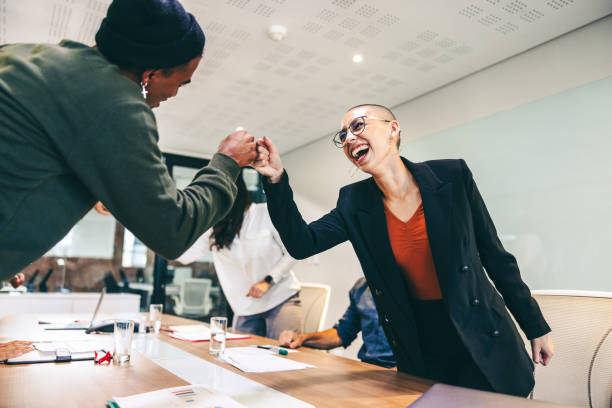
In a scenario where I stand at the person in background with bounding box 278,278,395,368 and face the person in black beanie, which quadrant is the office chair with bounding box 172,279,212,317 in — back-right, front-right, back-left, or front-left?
back-right

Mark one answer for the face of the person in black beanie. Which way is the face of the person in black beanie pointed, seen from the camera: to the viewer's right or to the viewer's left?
to the viewer's right

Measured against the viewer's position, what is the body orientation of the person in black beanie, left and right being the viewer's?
facing away from the viewer and to the right of the viewer

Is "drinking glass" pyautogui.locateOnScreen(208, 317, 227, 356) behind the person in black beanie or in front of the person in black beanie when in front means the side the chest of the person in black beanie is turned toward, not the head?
in front

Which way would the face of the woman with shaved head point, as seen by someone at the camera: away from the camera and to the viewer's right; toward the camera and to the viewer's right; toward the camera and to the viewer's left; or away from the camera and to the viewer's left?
toward the camera and to the viewer's left

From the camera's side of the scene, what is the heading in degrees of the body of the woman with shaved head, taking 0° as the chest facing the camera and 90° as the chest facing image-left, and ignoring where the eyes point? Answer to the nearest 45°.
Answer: approximately 45°

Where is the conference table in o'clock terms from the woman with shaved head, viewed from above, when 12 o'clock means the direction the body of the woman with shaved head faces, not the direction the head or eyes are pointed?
The conference table is roughly at 12 o'clock from the woman with shaved head.

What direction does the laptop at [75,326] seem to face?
to the viewer's left

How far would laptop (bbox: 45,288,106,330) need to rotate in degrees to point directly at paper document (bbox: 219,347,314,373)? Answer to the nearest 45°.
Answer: approximately 135° to its left

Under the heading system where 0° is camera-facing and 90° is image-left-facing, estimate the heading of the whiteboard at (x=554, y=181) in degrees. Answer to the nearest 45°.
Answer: approximately 45°

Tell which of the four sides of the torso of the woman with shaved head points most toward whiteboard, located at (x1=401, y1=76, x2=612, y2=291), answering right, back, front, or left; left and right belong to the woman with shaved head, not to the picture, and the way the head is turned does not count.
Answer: back
